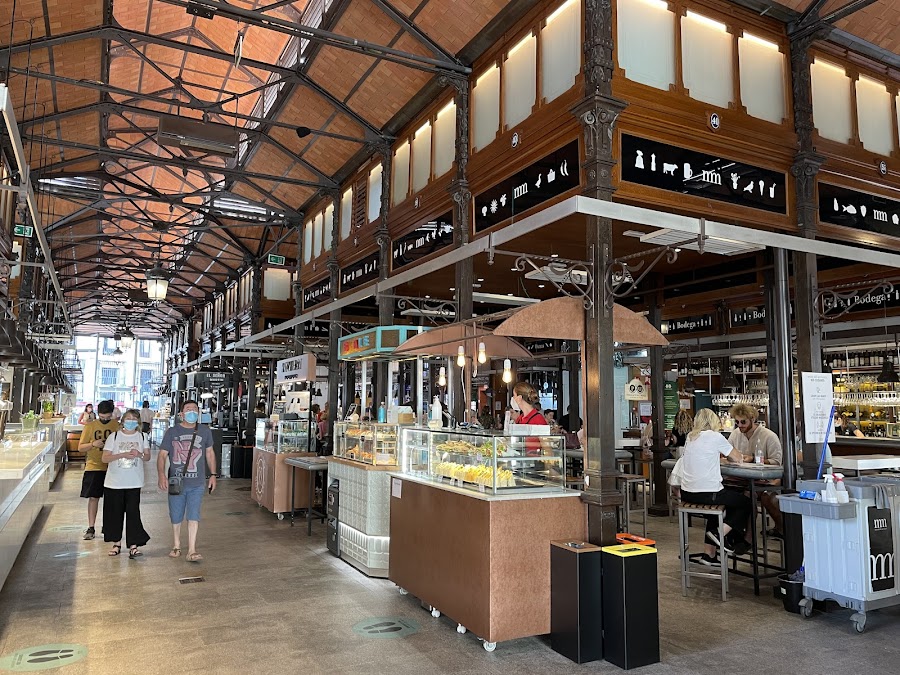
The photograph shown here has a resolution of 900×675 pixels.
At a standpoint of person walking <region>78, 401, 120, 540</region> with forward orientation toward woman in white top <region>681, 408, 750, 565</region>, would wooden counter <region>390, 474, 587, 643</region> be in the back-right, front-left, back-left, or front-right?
front-right

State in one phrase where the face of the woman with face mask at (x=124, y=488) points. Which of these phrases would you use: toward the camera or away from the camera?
toward the camera

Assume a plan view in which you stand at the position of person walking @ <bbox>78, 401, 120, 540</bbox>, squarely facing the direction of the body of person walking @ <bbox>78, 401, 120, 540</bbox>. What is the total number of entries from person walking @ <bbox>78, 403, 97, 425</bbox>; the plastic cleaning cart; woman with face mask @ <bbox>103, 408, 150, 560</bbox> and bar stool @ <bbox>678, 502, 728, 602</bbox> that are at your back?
1

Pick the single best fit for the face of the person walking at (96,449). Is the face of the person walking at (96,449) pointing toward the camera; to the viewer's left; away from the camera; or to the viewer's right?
toward the camera

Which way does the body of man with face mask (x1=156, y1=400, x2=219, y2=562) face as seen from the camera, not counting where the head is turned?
toward the camera

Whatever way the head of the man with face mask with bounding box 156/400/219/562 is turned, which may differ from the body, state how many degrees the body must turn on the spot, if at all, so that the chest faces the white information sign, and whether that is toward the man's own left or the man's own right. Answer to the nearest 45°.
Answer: approximately 45° to the man's own left

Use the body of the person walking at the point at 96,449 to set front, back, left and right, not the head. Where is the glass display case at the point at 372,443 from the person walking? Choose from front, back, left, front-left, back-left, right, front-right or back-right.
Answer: front-left

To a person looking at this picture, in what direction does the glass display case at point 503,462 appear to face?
facing the viewer and to the left of the viewer

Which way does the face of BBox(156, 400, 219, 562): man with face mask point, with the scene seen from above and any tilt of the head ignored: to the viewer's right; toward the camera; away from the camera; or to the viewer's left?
toward the camera

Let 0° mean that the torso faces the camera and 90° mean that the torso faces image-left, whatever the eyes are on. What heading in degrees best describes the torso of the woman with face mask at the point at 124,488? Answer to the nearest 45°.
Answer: approximately 0°

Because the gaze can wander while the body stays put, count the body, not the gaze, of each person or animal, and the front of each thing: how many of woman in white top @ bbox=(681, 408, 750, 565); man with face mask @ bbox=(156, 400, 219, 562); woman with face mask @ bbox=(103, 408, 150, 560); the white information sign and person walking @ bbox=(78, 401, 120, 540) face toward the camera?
4

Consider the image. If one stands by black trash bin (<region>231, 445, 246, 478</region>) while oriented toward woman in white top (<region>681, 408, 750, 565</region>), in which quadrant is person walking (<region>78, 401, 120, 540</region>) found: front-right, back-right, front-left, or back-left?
front-right

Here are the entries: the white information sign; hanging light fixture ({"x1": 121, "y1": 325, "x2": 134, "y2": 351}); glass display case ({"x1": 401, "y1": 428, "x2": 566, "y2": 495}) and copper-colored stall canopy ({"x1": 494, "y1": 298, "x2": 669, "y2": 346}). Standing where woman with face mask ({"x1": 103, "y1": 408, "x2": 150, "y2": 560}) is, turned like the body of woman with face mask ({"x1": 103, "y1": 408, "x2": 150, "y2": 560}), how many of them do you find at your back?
1

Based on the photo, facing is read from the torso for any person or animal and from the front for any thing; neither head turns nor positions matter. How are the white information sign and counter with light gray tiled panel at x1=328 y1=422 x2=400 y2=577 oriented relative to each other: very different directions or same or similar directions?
same or similar directions

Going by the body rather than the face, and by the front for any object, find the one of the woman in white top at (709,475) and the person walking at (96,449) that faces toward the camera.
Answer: the person walking

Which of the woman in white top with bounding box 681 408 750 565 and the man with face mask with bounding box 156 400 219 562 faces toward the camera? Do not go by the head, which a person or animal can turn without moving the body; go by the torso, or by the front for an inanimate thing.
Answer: the man with face mask

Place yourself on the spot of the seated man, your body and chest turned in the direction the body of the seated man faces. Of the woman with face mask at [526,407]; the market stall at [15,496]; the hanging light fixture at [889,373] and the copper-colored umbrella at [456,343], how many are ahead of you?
3

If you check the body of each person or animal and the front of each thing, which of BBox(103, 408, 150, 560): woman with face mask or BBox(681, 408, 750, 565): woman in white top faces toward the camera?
the woman with face mask

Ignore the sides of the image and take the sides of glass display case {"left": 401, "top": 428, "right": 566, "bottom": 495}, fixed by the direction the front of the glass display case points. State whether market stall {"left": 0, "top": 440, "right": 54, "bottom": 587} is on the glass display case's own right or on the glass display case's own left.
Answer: on the glass display case's own right

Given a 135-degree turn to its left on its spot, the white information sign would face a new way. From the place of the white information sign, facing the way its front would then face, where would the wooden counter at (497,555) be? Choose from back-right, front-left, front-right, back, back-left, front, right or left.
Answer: back

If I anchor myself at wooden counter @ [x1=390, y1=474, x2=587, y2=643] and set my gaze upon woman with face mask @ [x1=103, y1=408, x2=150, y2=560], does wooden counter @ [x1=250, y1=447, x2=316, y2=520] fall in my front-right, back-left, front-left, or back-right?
front-right
